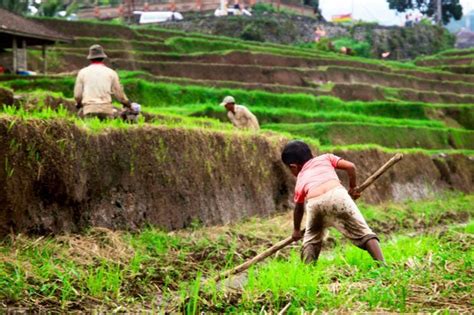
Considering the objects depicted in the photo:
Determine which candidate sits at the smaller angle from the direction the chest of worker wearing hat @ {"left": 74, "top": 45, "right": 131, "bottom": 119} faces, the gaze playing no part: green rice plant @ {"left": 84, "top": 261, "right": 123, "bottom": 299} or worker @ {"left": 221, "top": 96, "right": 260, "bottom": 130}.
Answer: the worker

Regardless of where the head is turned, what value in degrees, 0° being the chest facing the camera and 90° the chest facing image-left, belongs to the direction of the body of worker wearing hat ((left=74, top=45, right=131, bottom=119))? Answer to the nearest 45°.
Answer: approximately 180°

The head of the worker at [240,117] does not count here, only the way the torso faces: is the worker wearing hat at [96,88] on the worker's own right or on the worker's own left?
on the worker's own left

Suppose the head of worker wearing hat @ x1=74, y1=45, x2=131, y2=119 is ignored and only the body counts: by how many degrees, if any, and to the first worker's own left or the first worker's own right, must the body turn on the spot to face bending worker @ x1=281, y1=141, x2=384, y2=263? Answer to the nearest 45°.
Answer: approximately 135° to the first worker's own right

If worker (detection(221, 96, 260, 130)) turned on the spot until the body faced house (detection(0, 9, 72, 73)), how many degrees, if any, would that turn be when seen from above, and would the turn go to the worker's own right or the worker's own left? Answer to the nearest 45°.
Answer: approximately 45° to the worker's own right

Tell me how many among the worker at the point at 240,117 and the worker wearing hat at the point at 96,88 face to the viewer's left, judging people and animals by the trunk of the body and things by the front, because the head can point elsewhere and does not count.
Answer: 1

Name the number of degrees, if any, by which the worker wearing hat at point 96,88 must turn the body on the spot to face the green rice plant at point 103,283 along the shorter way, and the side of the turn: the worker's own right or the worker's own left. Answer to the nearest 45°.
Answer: approximately 180°

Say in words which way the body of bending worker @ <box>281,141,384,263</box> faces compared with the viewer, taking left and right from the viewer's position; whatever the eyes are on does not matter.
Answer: facing away from the viewer and to the left of the viewer

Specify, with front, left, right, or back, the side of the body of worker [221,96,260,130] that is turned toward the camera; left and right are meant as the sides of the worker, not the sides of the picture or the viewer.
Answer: left

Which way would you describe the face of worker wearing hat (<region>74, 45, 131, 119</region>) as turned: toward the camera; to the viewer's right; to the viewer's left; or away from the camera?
away from the camera

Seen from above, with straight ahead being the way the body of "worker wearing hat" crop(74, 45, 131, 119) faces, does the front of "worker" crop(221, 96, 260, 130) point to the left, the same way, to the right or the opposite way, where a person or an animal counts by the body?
to the left

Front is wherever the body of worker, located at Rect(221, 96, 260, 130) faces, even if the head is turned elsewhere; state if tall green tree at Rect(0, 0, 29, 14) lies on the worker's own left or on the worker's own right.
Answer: on the worker's own right

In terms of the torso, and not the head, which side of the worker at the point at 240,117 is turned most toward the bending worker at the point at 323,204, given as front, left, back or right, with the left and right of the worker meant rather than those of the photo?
left
